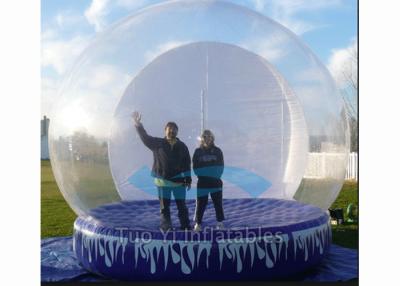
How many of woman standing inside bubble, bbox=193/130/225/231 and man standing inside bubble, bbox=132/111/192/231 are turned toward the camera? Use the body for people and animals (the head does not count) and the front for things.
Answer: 2

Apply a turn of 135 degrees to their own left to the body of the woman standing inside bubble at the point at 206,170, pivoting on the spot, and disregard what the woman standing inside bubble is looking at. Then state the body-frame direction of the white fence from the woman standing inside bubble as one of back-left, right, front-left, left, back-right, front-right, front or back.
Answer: front

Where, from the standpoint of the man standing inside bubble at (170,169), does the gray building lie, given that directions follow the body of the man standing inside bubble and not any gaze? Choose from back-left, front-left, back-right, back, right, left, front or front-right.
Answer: back-right

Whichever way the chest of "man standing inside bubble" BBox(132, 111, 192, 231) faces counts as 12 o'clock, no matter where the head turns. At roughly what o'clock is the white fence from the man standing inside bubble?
The white fence is roughly at 8 o'clock from the man standing inside bubble.

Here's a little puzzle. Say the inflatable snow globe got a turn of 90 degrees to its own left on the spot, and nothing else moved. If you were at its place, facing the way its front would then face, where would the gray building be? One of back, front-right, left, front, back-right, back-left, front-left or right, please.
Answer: back-left

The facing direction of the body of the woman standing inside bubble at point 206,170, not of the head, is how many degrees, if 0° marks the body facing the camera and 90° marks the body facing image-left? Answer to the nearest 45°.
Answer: approximately 0°

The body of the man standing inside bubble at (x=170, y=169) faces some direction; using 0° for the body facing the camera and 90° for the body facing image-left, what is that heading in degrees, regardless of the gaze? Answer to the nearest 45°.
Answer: approximately 0°

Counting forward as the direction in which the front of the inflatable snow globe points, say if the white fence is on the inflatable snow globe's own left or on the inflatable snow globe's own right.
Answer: on the inflatable snow globe's own left
